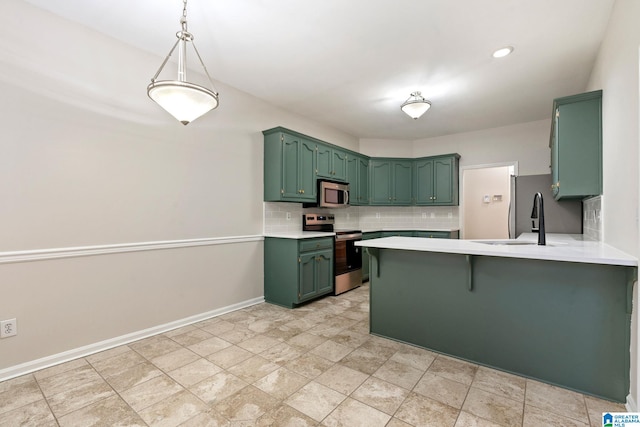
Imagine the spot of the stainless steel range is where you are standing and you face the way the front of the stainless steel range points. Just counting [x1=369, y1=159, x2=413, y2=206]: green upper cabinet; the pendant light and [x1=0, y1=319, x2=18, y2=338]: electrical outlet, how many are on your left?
1

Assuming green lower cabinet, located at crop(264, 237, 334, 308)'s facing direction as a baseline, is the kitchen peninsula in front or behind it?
in front

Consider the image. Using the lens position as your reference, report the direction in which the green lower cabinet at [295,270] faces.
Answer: facing the viewer and to the right of the viewer

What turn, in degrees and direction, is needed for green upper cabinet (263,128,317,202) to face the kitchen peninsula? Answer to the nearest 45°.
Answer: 0° — it already faces it

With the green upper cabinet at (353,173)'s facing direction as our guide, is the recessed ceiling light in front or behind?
in front

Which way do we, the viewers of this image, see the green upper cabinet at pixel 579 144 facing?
facing to the left of the viewer
